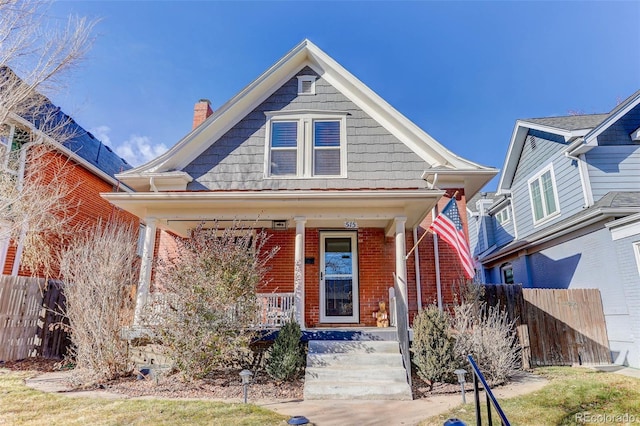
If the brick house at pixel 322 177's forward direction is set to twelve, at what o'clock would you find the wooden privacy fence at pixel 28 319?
The wooden privacy fence is roughly at 3 o'clock from the brick house.

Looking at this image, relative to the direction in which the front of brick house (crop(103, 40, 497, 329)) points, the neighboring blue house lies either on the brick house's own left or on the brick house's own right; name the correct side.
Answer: on the brick house's own left

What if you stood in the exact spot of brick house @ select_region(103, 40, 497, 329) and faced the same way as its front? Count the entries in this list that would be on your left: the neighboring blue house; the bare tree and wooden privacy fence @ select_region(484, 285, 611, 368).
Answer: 2

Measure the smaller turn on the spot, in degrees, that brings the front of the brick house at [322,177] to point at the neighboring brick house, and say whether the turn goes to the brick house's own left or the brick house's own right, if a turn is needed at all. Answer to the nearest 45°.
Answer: approximately 90° to the brick house's own right

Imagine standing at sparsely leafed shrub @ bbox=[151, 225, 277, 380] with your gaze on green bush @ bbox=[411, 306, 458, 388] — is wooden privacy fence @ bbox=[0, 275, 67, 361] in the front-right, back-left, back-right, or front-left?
back-left

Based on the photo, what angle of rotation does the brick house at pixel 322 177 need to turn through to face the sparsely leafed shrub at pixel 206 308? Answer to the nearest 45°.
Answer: approximately 45° to its right

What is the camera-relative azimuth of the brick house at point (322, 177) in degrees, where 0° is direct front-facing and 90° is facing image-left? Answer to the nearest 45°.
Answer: approximately 0°

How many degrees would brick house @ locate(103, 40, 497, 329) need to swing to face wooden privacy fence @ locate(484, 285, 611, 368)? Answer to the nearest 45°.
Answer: approximately 90° to its left

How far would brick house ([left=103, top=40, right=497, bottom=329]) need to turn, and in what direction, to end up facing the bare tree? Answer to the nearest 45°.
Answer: approximately 45° to its right

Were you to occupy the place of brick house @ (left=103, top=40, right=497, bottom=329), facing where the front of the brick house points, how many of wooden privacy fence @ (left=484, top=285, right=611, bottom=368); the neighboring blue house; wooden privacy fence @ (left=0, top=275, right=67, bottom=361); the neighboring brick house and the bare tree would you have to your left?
2

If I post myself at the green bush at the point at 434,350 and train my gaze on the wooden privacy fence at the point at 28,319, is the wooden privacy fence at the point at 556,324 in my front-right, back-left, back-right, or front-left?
back-right

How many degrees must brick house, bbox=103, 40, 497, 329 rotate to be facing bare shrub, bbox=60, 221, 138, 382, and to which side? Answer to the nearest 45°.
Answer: approximately 45° to its right
